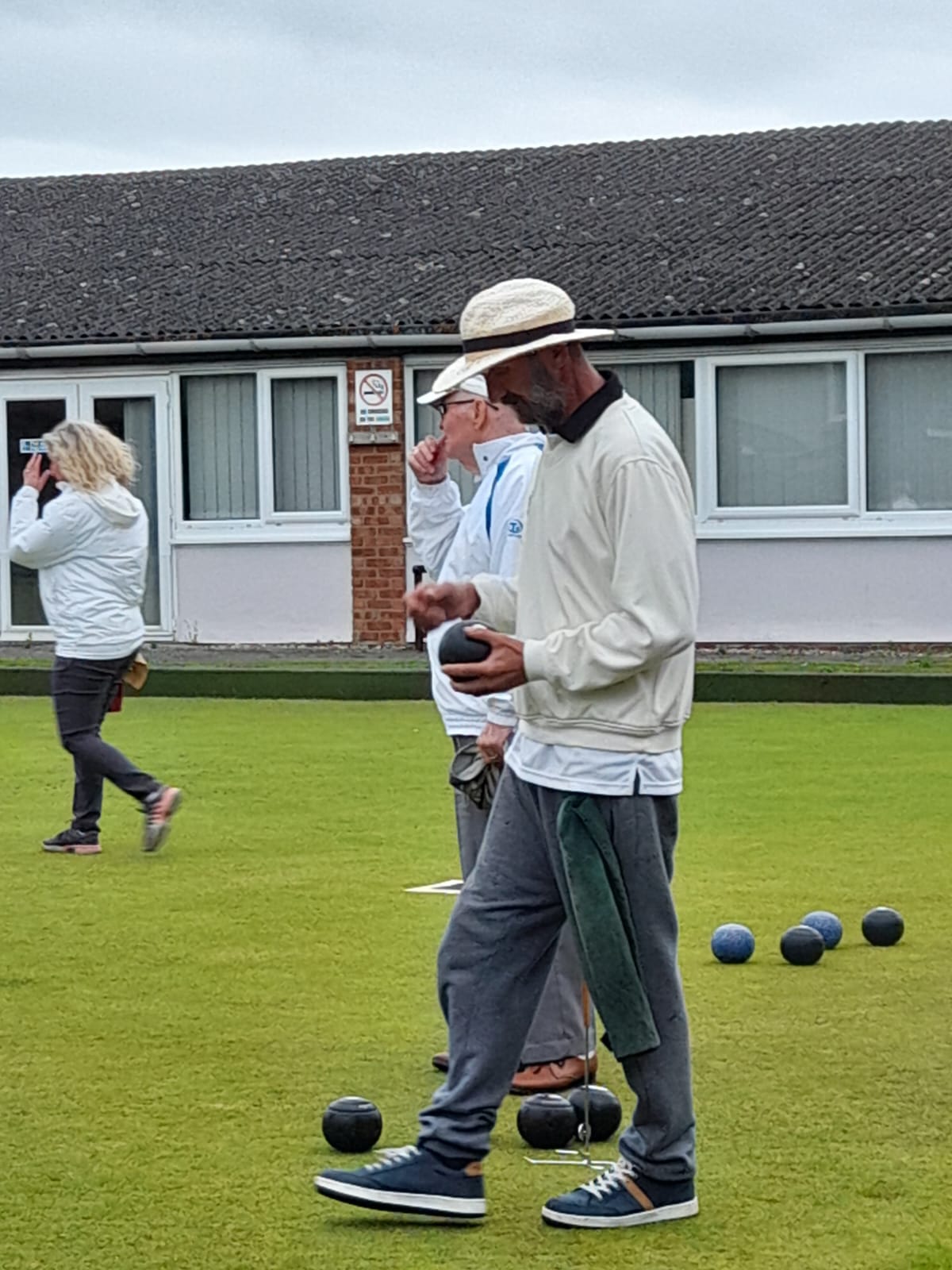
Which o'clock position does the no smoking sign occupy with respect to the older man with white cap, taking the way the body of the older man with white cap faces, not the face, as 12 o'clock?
The no smoking sign is roughly at 3 o'clock from the older man with white cap.

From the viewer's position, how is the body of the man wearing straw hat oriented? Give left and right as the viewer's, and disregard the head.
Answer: facing to the left of the viewer

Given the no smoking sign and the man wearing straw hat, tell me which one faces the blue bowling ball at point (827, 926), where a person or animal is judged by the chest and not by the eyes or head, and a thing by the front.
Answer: the no smoking sign

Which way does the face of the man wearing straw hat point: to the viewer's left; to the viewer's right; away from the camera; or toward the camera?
to the viewer's left

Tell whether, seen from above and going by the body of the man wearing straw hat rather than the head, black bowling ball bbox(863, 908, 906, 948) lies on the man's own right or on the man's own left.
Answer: on the man's own right

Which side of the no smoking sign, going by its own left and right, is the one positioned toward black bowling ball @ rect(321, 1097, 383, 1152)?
front

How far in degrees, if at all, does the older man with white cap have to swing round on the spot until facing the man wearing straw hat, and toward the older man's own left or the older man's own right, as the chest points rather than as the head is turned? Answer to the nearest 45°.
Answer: approximately 90° to the older man's own left

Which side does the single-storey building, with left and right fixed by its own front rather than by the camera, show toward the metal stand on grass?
front

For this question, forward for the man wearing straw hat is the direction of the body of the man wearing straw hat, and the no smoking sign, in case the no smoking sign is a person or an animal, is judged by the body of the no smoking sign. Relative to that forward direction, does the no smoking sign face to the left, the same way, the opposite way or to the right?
to the left

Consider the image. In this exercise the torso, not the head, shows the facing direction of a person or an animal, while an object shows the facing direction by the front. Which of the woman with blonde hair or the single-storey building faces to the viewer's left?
the woman with blonde hair

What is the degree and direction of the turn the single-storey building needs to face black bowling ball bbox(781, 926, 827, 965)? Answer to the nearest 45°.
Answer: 0° — it already faces it

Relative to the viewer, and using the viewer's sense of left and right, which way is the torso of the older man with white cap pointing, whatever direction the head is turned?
facing to the left of the viewer

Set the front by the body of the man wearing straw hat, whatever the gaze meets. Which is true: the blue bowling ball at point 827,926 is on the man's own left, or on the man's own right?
on the man's own right

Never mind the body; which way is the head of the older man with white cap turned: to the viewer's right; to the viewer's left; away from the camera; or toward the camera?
to the viewer's left

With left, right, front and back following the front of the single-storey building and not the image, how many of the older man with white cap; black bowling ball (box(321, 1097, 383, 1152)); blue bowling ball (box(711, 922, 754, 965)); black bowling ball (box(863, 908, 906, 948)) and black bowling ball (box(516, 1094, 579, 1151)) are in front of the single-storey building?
5

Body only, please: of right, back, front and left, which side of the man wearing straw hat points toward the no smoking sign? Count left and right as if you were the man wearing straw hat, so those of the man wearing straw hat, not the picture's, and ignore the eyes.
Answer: right

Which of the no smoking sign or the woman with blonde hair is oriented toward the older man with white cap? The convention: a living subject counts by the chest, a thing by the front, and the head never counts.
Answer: the no smoking sign

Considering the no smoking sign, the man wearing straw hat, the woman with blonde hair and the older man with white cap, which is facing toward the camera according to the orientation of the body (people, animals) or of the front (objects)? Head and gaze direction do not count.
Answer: the no smoking sign
